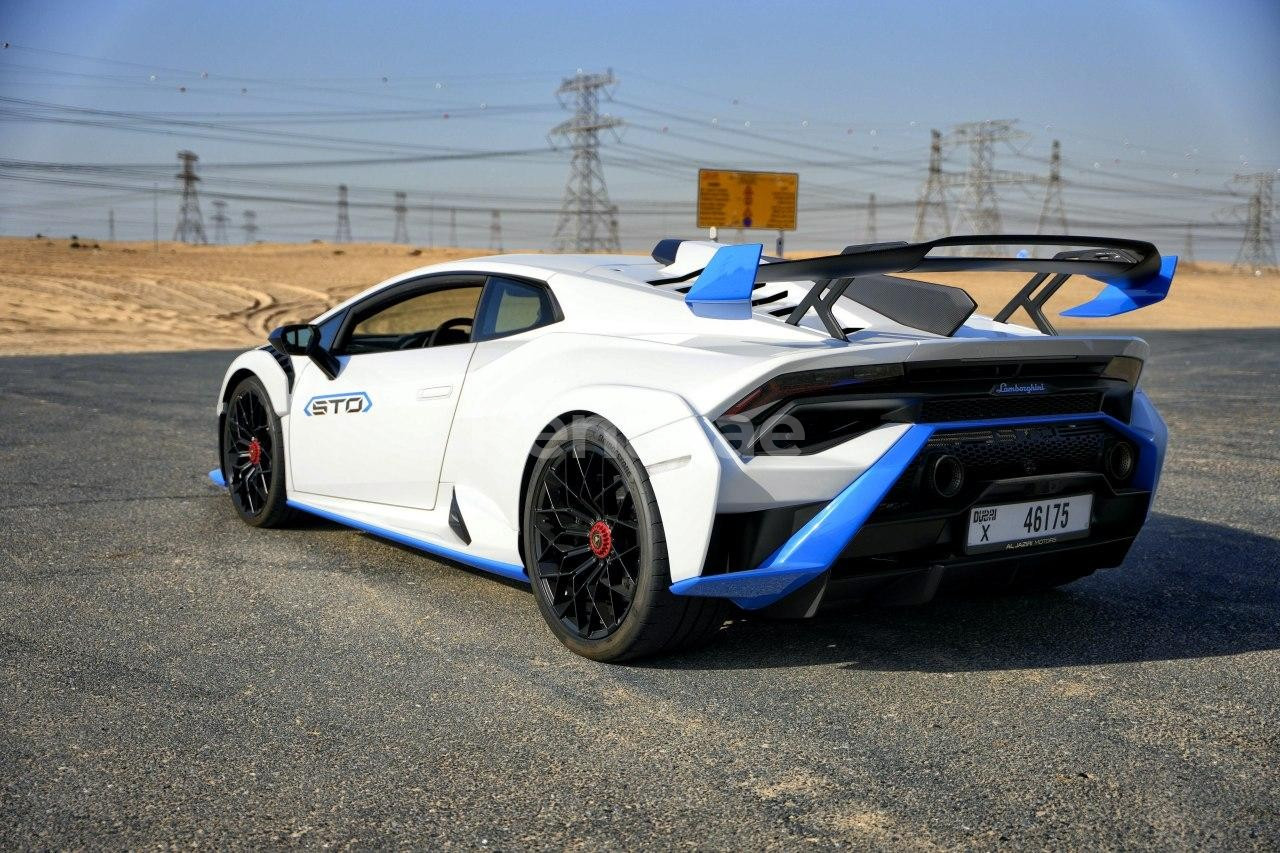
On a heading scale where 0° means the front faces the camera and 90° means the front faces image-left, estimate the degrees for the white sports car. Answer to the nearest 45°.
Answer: approximately 135°
